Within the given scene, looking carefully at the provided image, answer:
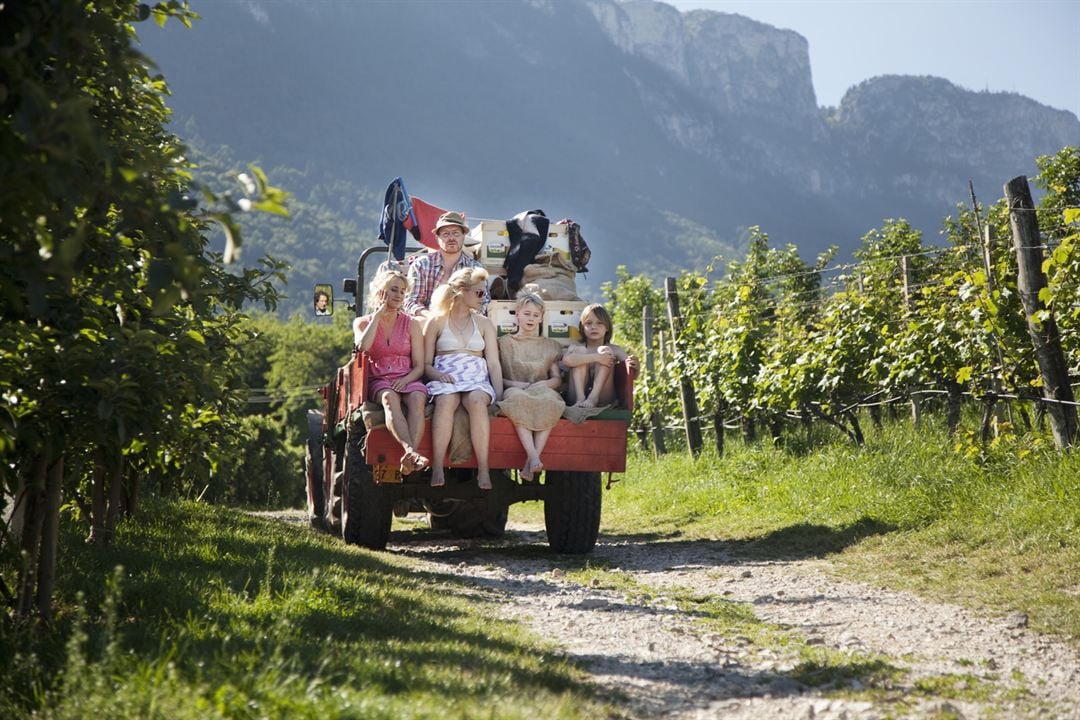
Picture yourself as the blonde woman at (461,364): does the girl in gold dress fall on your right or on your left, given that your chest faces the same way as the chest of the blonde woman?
on your left

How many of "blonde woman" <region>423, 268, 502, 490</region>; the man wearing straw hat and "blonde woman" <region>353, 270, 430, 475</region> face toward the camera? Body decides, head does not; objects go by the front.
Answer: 3

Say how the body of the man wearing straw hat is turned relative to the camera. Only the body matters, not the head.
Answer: toward the camera

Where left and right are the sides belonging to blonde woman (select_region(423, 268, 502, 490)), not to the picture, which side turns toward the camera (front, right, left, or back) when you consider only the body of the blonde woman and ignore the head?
front

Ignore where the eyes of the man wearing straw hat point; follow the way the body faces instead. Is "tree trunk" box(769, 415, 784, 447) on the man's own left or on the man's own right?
on the man's own left

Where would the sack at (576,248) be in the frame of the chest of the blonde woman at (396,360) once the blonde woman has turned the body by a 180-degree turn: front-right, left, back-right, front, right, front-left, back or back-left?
front-right

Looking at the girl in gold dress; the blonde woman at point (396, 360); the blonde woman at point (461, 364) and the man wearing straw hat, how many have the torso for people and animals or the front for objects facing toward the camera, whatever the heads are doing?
4
